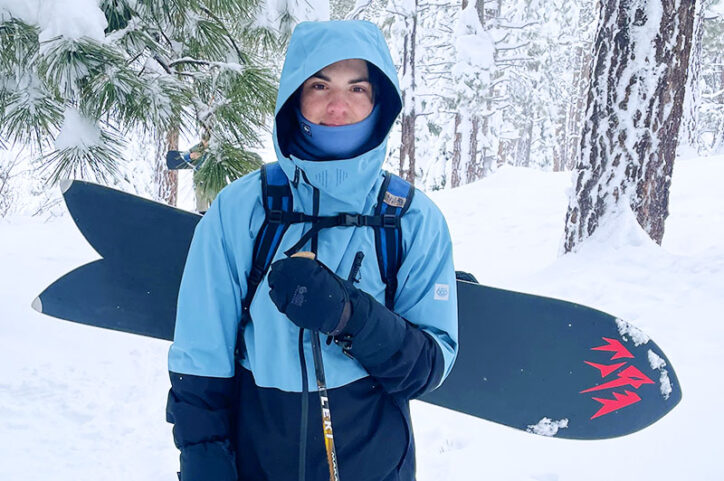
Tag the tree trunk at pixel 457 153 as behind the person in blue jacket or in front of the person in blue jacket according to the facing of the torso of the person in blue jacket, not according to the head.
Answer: behind

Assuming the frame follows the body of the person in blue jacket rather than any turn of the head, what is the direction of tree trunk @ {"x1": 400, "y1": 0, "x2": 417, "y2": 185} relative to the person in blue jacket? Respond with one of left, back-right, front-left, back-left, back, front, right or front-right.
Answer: back

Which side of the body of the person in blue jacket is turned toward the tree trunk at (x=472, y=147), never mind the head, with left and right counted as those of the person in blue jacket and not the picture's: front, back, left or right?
back

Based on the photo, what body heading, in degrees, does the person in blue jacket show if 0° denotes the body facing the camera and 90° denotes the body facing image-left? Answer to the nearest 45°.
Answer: approximately 0°

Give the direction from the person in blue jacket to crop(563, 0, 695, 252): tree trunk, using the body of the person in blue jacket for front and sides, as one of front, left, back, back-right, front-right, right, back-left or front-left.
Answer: back-left
